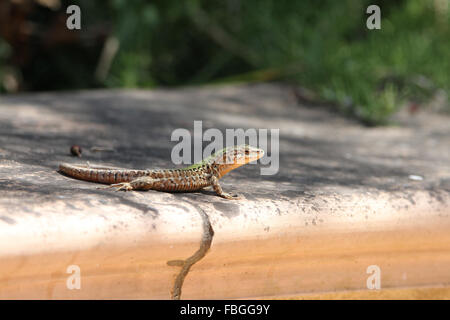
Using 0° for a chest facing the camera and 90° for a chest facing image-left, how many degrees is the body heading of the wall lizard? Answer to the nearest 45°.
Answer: approximately 270°
